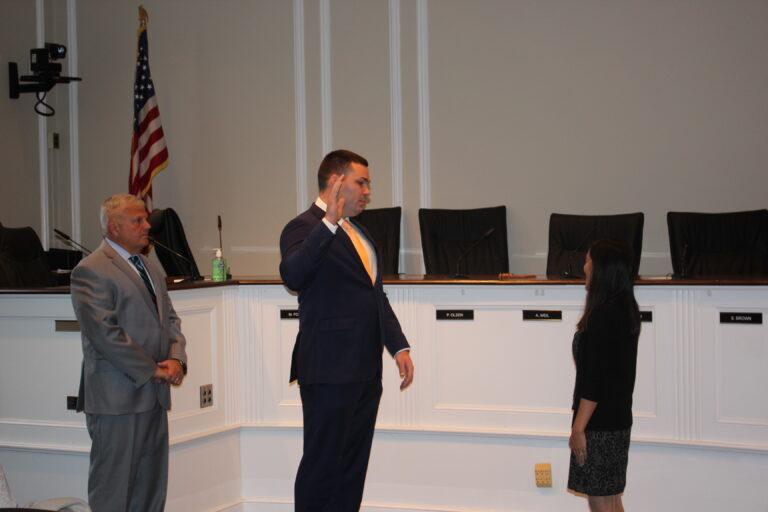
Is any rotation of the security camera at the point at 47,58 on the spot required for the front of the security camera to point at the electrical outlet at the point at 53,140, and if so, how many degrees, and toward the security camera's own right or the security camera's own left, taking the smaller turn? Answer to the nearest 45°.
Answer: approximately 135° to the security camera's own left

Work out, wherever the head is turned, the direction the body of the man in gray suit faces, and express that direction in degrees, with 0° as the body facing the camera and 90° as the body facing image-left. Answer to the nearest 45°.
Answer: approximately 315°

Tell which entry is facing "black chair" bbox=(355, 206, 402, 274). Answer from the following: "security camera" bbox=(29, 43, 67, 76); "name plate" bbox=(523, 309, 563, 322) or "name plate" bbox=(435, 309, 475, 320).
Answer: the security camera

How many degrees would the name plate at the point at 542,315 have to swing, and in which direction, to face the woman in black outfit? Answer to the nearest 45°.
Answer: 0° — it already faces them

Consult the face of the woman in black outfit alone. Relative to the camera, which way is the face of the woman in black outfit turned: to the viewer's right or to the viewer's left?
to the viewer's left

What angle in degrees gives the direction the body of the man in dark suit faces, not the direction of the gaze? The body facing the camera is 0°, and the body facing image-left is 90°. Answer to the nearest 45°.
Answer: approximately 315°

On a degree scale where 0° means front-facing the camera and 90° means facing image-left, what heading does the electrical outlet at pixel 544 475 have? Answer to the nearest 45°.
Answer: approximately 0°

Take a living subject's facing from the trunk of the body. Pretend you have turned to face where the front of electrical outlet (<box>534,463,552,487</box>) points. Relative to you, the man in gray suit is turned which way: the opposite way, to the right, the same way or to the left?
to the left

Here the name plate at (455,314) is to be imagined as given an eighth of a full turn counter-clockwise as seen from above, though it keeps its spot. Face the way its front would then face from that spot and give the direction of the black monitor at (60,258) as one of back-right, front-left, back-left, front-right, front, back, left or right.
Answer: back
